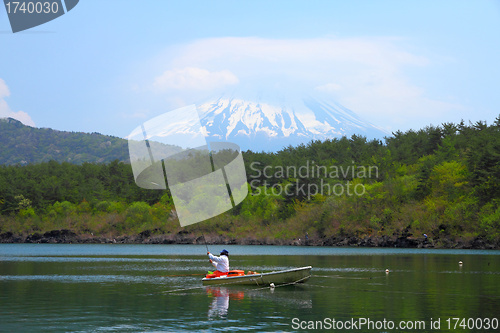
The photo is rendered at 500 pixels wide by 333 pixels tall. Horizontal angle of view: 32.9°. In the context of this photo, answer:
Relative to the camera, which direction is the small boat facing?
to the viewer's right

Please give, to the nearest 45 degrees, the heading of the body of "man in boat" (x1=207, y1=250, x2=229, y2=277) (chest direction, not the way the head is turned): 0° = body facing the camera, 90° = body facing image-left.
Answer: approximately 90°
